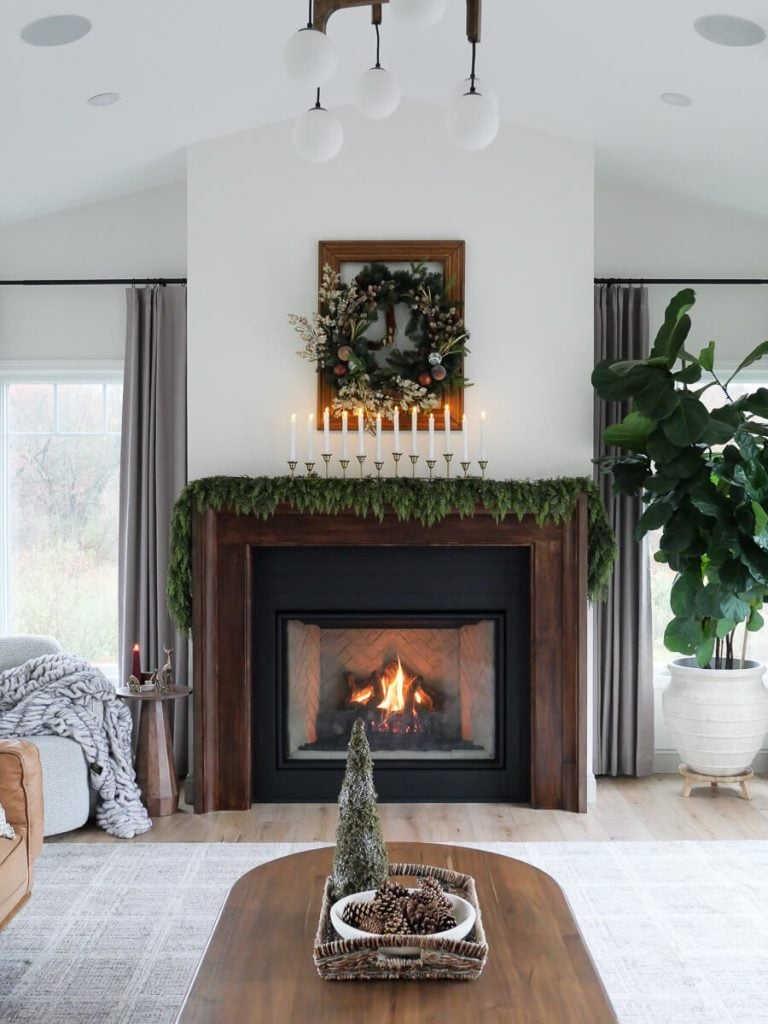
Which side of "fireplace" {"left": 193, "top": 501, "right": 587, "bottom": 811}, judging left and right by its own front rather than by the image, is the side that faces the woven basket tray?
front

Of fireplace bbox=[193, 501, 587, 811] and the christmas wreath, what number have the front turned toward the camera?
2

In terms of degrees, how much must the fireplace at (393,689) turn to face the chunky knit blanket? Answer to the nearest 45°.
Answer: approximately 90° to its right

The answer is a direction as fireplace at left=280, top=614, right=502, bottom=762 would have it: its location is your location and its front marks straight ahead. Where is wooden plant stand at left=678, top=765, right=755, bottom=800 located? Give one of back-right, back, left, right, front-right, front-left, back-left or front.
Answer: left

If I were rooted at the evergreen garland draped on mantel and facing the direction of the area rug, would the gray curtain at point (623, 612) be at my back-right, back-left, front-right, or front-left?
back-left

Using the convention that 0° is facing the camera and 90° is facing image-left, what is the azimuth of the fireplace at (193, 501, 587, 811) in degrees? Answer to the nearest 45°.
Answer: approximately 0°

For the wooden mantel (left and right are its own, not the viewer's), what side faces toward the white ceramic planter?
left
